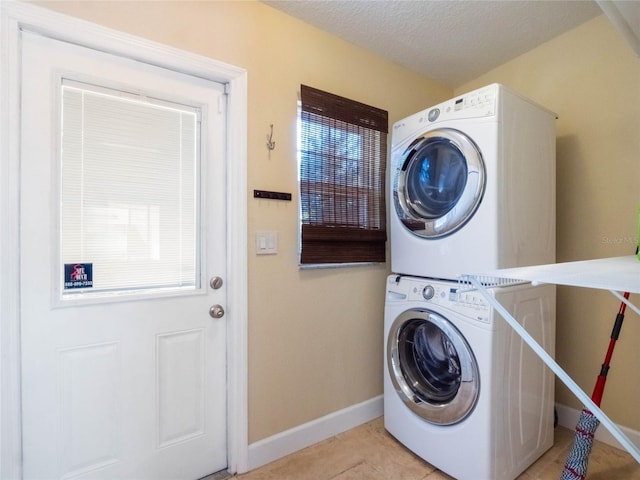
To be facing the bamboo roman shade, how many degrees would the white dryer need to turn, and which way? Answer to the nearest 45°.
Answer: approximately 45° to its right

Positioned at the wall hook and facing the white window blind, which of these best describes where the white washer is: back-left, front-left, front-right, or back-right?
back-left

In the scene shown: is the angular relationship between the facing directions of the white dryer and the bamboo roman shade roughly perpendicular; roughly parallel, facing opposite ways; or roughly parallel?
roughly perpendicular

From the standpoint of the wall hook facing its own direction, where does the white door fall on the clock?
The white door is roughly at 4 o'clock from the wall hook.
